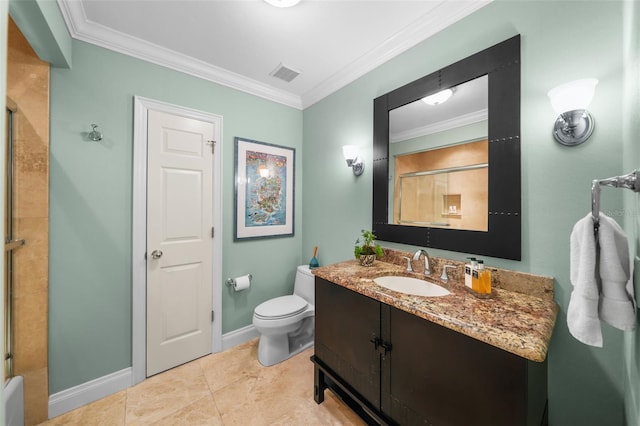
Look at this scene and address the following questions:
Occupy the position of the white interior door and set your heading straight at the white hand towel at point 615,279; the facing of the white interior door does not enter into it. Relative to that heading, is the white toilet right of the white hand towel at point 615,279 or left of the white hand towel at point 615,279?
left

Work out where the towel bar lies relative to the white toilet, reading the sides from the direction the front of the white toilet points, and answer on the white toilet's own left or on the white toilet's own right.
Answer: on the white toilet's own left

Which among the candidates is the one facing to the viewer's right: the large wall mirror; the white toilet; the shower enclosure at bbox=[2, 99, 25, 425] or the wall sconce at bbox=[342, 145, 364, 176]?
the shower enclosure

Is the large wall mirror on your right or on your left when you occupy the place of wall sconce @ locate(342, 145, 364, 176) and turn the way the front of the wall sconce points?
on your left

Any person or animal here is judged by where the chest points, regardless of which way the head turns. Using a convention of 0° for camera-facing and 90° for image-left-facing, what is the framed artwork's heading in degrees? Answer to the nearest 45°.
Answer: approximately 315°

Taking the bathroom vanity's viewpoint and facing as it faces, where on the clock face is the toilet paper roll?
The toilet paper roll is roughly at 2 o'clock from the bathroom vanity.

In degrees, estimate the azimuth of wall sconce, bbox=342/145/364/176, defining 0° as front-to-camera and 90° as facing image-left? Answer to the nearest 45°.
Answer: approximately 45°

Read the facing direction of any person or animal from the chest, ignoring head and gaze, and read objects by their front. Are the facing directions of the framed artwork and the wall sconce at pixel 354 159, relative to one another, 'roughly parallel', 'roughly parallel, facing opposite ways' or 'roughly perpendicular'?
roughly perpendicular

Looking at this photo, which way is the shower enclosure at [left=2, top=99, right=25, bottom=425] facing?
to the viewer's right

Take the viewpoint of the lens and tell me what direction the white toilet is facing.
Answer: facing the viewer and to the left of the viewer
